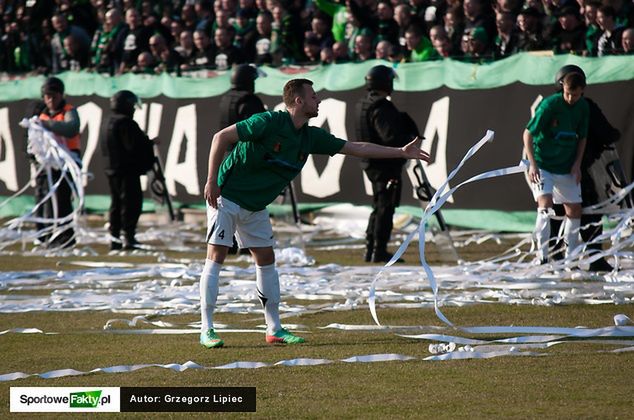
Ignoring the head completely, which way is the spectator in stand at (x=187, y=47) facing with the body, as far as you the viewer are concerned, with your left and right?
facing the viewer

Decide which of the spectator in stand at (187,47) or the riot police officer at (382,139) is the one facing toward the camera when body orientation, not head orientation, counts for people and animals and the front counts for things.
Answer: the spectator in stand

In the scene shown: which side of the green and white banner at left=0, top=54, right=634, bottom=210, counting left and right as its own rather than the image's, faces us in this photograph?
front

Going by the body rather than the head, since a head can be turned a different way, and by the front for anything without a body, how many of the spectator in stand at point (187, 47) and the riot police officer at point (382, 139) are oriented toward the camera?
1

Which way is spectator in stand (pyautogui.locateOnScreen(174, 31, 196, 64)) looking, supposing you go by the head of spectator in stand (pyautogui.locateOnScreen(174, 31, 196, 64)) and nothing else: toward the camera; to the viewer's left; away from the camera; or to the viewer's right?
toward the camera

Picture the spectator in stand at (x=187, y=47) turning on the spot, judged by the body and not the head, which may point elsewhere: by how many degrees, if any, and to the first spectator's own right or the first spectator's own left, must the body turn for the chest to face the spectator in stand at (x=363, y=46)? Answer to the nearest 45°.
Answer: approximately 45° to the first spectator's own left

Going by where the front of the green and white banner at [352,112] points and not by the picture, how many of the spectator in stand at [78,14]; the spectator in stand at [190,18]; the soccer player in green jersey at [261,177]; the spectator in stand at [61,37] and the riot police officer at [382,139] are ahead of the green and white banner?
2

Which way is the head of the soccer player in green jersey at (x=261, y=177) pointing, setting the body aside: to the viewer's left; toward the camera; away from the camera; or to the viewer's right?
to the viewer's right

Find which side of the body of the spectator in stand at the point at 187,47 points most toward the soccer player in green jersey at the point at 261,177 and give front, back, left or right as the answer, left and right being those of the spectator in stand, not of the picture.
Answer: front

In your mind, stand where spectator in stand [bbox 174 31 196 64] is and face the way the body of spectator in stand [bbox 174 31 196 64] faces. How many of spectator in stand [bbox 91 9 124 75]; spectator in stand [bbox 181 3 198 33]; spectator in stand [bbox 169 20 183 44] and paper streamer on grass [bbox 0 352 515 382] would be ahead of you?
1

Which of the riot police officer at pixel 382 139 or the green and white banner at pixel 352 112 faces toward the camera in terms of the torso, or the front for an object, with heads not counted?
the green and white banner

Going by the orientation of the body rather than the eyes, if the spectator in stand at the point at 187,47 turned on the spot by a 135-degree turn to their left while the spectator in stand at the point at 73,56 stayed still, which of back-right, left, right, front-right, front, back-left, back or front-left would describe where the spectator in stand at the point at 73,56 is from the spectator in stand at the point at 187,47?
left

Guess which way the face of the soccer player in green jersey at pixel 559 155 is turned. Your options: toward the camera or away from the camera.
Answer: toward the camera

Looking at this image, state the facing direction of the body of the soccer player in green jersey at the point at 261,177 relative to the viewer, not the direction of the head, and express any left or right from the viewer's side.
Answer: facing the viewer and to the right of the viewer
